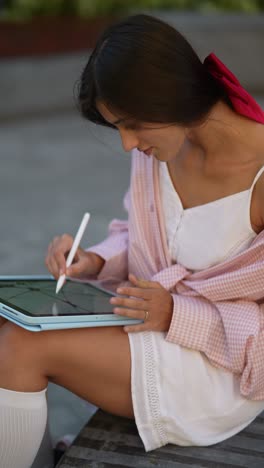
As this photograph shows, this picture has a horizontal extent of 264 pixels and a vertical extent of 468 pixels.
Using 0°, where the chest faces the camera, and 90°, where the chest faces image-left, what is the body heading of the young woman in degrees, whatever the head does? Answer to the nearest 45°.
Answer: approximately 45°
